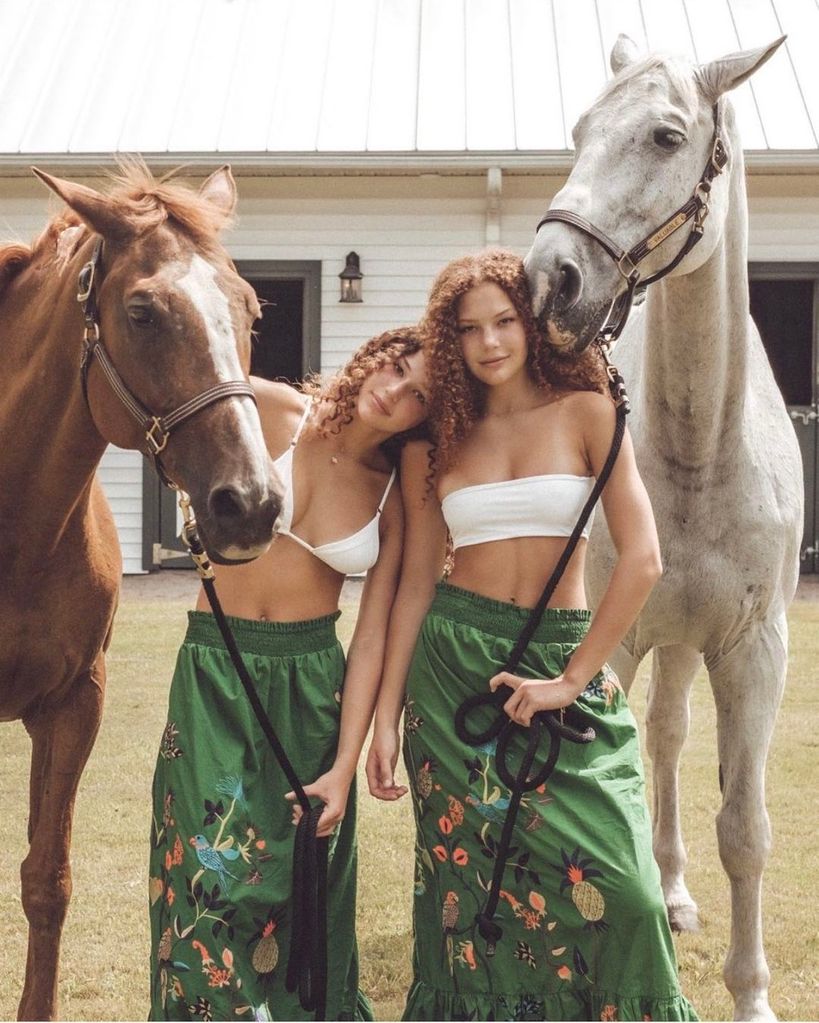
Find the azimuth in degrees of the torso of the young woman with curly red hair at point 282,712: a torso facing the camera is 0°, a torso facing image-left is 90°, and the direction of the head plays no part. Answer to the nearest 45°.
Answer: approximately 0°

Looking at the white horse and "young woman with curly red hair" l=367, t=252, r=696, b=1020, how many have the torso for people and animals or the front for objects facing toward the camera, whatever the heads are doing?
2

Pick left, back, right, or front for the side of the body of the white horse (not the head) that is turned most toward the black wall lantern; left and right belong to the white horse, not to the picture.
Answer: back

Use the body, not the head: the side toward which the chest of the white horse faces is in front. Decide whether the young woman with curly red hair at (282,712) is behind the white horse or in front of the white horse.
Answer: in front

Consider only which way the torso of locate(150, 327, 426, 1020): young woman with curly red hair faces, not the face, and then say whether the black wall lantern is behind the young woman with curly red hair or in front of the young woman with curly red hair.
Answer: behind

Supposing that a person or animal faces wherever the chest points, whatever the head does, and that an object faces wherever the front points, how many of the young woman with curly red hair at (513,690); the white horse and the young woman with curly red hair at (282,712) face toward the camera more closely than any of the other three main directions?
3

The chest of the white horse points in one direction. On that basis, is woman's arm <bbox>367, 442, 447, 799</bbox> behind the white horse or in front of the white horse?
in front
